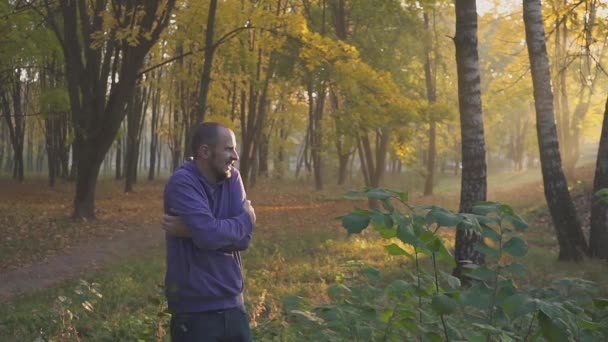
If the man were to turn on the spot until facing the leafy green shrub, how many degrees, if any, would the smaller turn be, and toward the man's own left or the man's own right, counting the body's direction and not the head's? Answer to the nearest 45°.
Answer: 0° — they already face it

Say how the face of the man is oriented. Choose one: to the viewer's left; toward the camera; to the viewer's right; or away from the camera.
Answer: to the viewer's right

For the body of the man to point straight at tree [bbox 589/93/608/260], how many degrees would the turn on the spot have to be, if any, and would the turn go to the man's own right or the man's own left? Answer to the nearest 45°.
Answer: approximately 90° to the man's own left

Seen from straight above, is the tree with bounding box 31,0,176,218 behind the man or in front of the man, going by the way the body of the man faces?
behind

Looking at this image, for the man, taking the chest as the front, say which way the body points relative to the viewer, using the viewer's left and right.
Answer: facing the viewer and to the right of the viewer

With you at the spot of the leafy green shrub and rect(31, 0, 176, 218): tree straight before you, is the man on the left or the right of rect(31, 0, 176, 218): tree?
left

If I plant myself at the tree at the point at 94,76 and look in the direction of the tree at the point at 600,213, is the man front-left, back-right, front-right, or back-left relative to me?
front-right

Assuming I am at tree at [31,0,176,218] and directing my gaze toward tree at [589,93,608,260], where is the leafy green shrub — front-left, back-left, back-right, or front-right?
front-right

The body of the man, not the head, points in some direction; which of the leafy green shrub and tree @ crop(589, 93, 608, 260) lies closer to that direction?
the leafy green shrub
